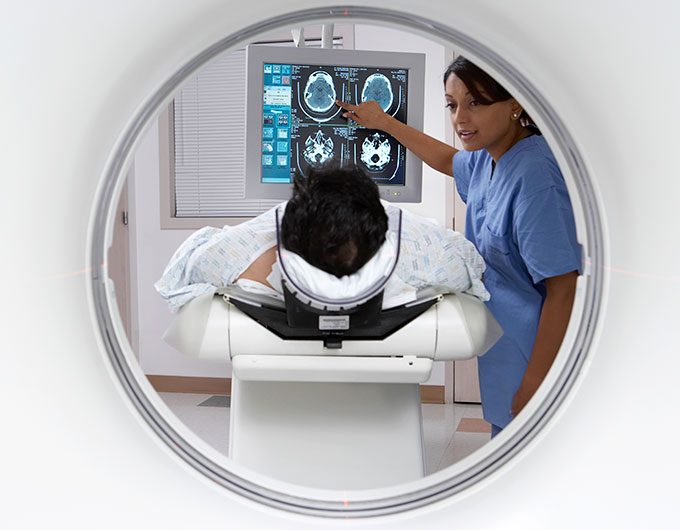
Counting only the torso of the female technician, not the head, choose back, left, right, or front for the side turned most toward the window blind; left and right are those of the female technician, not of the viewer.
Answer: right

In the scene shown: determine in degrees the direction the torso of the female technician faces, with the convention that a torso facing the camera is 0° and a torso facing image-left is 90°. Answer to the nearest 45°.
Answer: approximately 45°
